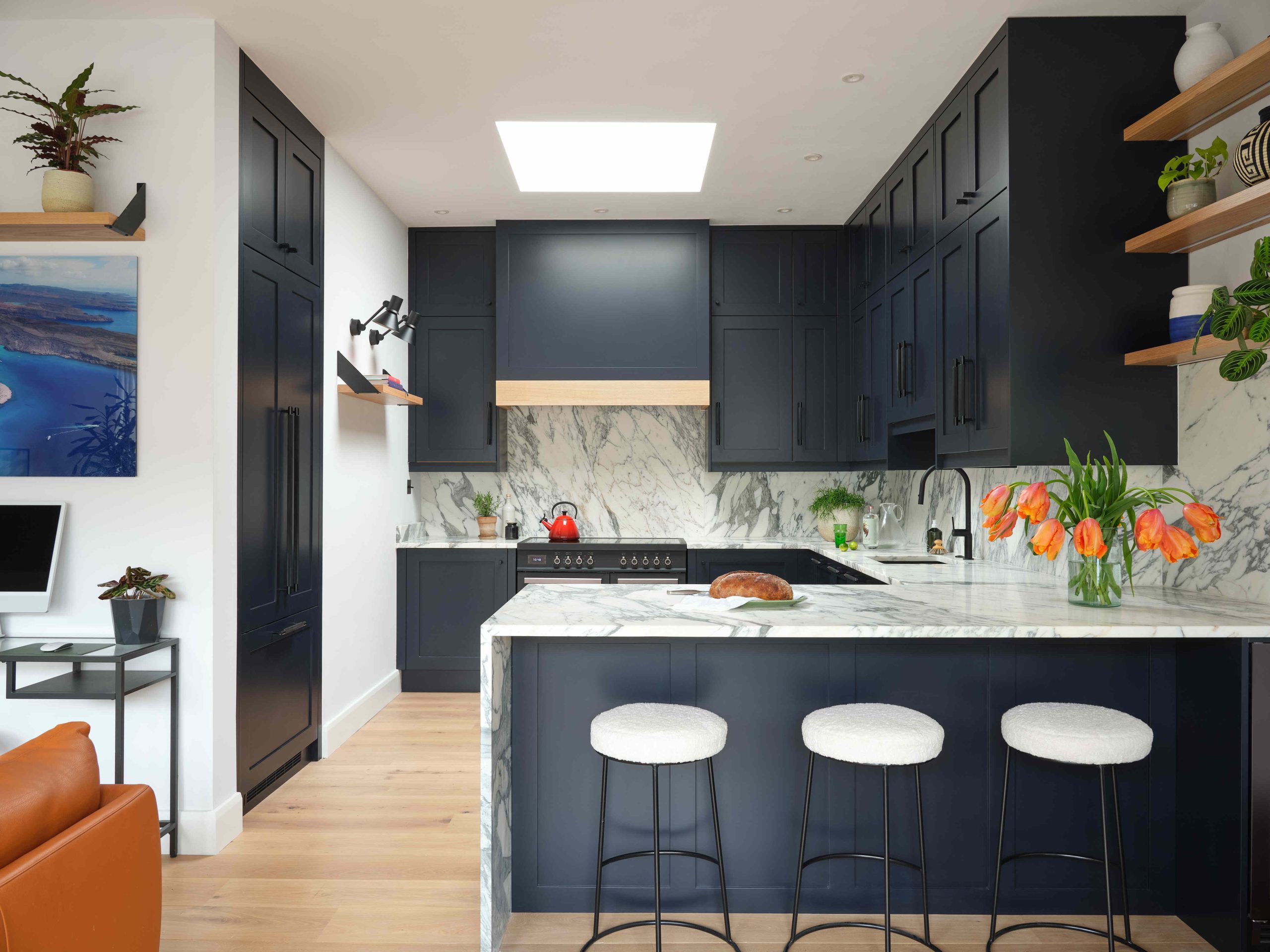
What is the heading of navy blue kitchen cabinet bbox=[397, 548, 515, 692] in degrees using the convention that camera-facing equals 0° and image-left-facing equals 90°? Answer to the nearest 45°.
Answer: approximately 0°

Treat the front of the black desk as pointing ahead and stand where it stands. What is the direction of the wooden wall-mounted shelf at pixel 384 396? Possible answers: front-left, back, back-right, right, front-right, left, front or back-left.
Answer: back-left

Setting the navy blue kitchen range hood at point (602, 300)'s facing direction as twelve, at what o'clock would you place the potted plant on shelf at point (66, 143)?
The potted plant on shelf is roughly at 1 o'clock from the navy blue kitchen range hood.

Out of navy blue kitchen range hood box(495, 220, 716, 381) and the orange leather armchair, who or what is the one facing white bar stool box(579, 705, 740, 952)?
the navy blue kitchen range hood

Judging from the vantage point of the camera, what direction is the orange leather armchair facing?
facing away from the viewer and to the left of the viewer

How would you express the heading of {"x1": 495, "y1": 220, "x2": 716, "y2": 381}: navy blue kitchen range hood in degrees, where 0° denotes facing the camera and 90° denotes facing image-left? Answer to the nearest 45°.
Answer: approximately 0°

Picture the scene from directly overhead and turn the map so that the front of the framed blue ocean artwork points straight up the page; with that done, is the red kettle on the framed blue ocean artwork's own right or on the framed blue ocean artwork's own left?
on the framed blue ocean artwork's own left
